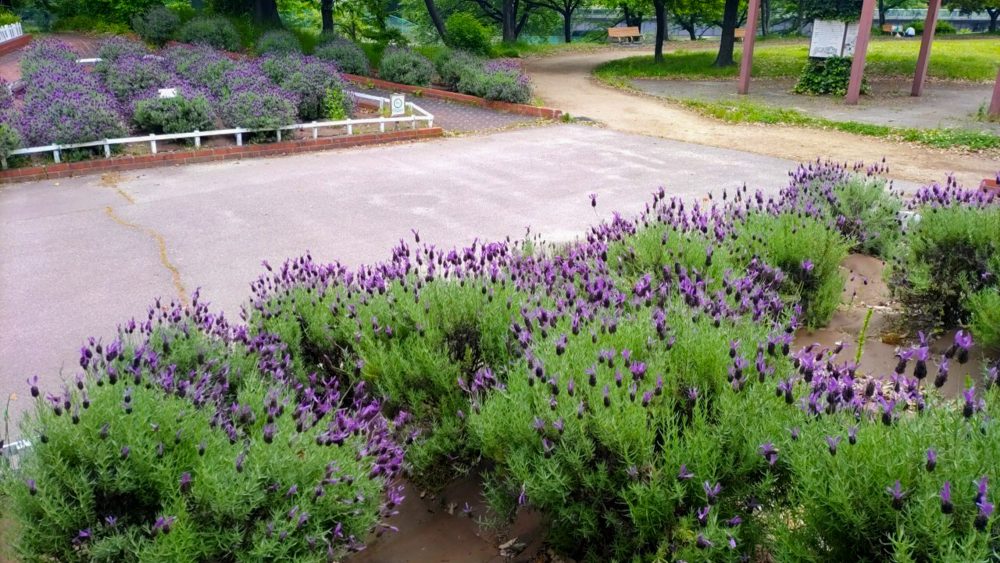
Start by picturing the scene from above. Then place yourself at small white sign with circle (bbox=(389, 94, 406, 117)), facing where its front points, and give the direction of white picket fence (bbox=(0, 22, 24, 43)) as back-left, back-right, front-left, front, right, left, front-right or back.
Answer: back-right

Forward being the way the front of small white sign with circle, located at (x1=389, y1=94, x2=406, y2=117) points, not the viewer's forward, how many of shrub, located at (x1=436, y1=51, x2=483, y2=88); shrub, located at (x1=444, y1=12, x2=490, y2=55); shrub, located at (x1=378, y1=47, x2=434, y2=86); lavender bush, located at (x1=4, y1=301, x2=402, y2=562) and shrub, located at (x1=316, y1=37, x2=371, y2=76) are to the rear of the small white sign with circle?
4

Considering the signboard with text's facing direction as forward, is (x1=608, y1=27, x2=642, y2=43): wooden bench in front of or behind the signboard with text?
behind

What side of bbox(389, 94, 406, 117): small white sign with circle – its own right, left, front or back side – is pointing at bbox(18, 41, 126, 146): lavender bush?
right

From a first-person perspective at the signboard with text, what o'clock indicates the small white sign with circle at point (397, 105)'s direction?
The small white sign with circle is roughly at 1 o'clock from the signboard with text.

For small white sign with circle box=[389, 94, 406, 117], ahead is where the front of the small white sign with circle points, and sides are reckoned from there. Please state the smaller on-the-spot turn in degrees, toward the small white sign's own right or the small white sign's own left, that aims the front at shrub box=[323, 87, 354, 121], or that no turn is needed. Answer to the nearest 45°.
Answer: approximately 135° to the small white sign's own right

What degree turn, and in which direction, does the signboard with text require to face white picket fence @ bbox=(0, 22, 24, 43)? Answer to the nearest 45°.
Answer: approximately 90° to its right

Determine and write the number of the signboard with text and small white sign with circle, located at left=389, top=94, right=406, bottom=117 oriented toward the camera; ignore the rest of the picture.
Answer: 2

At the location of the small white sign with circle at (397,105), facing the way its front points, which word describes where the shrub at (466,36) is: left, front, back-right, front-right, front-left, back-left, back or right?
back

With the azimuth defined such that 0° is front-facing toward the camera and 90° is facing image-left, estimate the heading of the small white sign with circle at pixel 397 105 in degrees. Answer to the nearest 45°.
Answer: approximately 0°

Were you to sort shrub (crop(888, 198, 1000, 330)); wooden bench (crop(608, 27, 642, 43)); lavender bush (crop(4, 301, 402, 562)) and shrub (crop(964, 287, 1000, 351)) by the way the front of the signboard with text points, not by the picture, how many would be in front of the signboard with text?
3

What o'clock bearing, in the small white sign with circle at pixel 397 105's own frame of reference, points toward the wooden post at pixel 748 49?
The wooden post is roughly at 8 o'clock from the small white sign with circle.

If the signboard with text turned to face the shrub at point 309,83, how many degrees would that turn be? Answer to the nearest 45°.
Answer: approximately 45° to its right

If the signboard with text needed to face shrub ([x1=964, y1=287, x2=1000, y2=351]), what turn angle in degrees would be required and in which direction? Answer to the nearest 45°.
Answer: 0° — it already faces it

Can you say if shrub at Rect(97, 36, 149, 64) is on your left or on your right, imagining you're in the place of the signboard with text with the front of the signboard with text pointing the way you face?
on your right

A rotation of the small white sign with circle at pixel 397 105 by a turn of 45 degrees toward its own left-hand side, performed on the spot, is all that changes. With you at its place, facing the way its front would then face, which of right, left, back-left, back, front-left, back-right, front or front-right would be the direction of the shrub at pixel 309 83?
back
